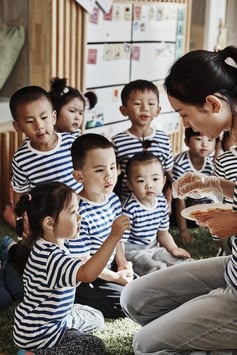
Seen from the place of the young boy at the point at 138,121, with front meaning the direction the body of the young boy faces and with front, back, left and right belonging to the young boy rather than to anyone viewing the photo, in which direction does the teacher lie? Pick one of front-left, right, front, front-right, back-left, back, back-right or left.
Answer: front

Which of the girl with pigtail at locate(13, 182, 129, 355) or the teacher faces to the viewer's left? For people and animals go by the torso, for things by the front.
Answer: the teacher

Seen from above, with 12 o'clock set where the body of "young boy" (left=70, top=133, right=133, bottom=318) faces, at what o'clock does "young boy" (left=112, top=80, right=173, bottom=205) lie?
"young boy" (left=112, top=80, right=173, bottom=205) is roughly at 8 o'clock from "young boy" (left=70, top=133, right=133, bottom=318).

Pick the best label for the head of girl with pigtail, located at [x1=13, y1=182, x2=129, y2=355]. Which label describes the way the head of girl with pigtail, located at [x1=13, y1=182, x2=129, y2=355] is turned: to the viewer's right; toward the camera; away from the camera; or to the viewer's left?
to the viewer's right

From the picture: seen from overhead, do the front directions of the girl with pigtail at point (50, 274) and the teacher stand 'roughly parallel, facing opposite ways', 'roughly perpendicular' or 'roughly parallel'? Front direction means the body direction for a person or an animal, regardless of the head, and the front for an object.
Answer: roughly parallel, facing opposite ways

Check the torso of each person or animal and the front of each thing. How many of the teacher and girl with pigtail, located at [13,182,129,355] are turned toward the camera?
0

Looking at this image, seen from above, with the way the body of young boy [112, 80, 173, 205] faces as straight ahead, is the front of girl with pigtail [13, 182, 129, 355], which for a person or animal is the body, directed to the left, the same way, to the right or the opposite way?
to the left

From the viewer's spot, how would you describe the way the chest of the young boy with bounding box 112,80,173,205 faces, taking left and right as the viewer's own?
facing the viewer

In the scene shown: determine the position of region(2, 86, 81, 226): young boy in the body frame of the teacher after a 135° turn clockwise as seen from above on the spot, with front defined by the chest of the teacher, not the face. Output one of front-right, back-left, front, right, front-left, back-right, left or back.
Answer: left

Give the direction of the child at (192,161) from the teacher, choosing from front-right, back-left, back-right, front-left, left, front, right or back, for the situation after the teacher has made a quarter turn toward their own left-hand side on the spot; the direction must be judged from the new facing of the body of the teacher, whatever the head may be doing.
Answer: back

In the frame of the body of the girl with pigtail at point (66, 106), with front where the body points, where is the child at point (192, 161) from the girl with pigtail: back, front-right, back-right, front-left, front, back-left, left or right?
front-left

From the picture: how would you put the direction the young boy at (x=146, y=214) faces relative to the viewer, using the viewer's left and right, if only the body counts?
facing the viewer and to the right of the viewer

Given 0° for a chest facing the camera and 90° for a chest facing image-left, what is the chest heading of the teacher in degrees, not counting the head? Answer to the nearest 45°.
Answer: approximately 90°

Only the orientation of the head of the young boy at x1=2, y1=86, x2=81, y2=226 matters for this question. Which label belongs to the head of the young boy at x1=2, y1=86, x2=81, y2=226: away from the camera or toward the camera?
toward the camera

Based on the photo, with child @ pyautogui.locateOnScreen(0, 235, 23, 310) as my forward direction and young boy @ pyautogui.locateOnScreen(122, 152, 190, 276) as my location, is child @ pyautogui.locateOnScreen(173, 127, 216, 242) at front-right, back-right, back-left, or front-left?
back-right
